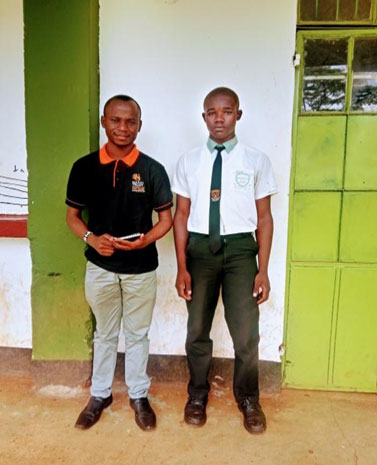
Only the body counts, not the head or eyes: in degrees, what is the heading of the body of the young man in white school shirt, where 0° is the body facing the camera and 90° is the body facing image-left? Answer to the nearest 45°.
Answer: approximately 0°

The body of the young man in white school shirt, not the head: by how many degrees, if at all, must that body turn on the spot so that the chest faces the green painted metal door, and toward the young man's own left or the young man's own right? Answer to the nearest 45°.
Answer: approximately 135° to the young man's own left

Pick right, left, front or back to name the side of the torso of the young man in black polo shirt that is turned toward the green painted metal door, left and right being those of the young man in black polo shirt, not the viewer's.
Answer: left

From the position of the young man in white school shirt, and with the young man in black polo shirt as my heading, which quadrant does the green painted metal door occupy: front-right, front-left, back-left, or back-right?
back-right

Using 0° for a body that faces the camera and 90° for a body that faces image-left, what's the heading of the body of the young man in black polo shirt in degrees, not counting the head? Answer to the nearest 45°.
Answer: approximately 0°

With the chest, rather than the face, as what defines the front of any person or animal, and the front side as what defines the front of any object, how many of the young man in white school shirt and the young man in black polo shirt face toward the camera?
2
